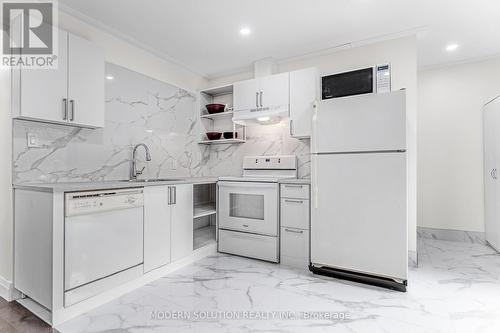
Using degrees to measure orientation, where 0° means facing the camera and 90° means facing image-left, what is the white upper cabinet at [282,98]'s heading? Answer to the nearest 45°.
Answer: approximately 45°

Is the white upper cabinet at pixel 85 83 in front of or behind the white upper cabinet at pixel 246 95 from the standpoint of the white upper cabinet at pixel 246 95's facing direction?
in front

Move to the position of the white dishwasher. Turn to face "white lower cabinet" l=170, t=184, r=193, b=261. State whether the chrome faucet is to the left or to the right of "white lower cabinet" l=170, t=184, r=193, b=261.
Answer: left

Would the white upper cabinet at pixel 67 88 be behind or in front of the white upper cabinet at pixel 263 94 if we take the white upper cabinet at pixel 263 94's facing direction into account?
in front

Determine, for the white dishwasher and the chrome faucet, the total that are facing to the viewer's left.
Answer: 0

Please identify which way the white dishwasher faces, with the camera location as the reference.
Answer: facing the viewer and to the right of the viewer
